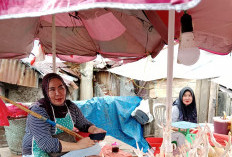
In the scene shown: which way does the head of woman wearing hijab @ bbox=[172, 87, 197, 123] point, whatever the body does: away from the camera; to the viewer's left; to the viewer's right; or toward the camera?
toward the camera

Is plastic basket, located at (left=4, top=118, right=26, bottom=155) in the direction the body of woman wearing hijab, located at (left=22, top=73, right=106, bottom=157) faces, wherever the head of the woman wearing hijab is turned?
no

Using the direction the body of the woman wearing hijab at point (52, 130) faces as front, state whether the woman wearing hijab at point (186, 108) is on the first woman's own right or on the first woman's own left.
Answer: on the first woman's own left

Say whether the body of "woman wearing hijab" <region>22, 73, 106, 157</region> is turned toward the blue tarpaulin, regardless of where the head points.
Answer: no
